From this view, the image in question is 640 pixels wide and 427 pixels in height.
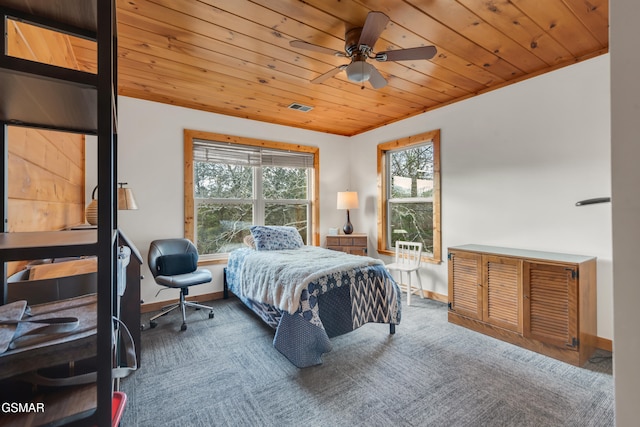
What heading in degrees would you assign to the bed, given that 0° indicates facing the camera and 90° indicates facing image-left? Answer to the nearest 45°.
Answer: approximately 315°

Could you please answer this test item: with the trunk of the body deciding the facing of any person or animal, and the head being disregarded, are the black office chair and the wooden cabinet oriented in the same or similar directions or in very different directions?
very different directions

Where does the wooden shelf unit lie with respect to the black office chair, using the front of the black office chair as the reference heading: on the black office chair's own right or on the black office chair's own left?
on the black office chair's own right

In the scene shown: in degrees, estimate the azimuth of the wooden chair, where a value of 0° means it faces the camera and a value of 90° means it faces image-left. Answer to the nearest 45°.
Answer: approximately 45°

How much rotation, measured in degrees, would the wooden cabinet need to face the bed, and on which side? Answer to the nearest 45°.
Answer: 0° — it already faces it
